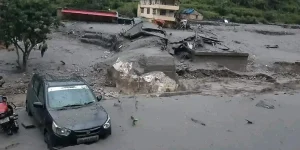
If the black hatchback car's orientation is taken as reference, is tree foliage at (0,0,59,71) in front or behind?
behind

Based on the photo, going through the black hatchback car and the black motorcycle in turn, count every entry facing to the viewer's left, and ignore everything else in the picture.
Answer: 0

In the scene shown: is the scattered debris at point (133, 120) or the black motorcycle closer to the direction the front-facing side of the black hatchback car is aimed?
the scattered debris

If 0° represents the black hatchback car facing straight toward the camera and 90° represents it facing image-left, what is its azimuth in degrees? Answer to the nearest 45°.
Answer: approximately 315°

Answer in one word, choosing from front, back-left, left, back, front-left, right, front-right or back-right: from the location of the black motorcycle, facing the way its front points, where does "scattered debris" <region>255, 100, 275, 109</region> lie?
front-left

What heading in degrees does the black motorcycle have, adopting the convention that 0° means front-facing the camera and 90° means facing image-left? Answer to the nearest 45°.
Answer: approximately 315°

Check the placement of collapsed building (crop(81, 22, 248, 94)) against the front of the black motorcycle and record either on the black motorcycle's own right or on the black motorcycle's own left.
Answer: on the black motorcycle's own left

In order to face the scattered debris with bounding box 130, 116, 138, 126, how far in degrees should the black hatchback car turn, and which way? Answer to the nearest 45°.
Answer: approximately 90° to its left

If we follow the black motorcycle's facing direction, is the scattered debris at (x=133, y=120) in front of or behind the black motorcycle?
in front

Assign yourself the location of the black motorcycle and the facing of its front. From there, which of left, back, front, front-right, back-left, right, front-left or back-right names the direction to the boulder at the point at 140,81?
left

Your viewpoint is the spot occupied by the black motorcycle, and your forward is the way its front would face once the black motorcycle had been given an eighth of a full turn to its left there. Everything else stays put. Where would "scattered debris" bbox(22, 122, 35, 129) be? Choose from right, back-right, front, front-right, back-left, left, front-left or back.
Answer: front-left
